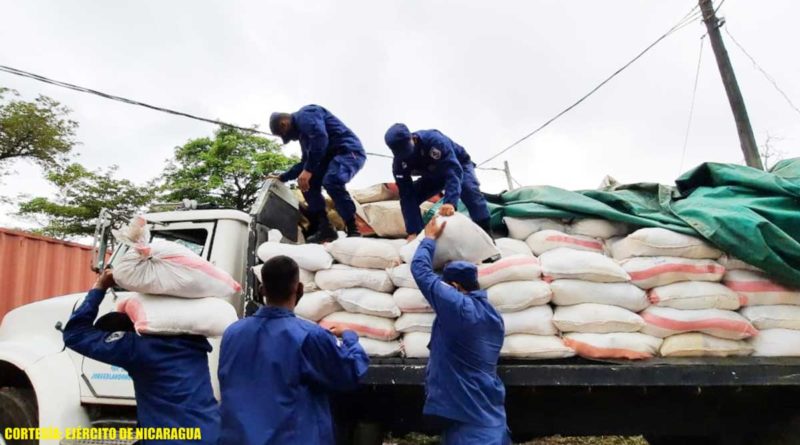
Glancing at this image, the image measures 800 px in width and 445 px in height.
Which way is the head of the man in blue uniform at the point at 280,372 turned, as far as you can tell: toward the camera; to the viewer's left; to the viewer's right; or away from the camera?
away from the camera

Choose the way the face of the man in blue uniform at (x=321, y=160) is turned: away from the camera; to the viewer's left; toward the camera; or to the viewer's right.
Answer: to the viewer's left

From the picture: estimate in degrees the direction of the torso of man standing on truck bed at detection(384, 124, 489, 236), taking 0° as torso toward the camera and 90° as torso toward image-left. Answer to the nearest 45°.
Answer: approximately 45°

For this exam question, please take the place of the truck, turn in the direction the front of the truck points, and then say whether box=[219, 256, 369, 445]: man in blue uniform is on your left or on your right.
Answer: on your left

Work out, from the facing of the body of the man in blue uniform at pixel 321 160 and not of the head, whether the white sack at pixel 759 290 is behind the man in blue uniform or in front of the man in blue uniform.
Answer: behind

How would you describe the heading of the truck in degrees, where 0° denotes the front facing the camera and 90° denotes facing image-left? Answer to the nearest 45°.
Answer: approximately 90°

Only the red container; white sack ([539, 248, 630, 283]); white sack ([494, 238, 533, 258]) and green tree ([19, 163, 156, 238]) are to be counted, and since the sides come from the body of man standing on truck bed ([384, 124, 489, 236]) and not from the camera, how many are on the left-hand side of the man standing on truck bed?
2

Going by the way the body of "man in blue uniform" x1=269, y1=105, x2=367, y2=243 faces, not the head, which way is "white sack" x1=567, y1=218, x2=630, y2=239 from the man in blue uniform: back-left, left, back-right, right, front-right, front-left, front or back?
back-left

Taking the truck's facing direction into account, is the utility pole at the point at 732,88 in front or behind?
behind

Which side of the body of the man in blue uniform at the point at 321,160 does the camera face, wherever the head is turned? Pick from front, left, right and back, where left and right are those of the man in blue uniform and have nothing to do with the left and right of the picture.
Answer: left

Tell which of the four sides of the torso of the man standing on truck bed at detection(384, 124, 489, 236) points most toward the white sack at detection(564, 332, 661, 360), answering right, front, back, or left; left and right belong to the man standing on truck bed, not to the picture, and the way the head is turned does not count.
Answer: left

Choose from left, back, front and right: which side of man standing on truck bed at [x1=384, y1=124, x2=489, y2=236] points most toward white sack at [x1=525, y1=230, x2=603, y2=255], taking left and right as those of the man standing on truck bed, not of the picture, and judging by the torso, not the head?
left
